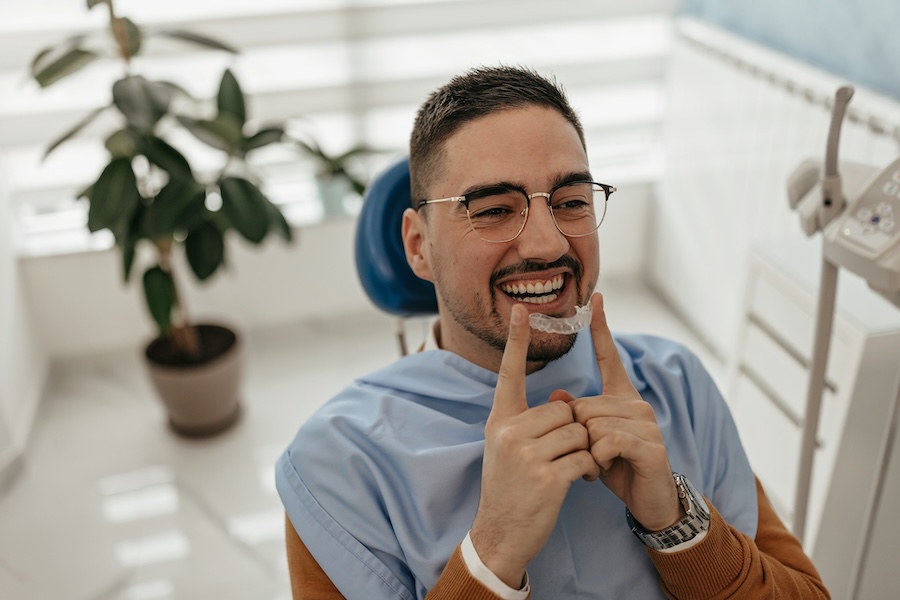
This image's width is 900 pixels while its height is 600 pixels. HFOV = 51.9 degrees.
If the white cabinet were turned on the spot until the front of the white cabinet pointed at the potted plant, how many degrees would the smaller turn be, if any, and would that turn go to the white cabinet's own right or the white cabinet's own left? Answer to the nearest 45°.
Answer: approximately 45° to the white cabinet's own right

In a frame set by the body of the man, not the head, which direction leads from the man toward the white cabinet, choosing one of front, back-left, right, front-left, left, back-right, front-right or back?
left

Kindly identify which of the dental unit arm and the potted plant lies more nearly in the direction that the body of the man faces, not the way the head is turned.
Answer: the dental unit arm

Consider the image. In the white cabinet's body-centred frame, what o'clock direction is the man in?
The man is roughly at 11 o'clock from the white cabinet.

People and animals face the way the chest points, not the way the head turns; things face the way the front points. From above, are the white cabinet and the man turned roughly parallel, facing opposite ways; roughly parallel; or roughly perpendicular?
roughly perpendicular
